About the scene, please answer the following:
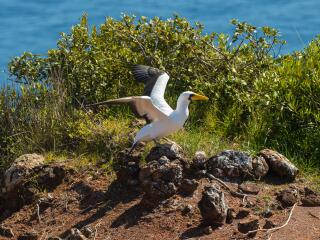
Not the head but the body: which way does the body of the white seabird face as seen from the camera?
to the viewer's right

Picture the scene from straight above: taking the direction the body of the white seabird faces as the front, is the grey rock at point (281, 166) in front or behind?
in front

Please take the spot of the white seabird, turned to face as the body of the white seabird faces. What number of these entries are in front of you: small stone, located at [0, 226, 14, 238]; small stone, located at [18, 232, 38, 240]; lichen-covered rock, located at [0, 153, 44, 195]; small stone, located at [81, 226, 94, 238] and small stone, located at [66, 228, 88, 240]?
0

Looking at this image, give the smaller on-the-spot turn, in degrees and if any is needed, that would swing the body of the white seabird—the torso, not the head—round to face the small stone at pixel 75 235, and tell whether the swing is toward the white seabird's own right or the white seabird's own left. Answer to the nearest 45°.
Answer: approximately 135° to the white seabird's own right

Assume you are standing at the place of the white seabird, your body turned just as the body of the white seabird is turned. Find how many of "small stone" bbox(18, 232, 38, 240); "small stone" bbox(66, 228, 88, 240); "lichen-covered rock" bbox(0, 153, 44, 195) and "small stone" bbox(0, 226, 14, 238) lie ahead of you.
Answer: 0
